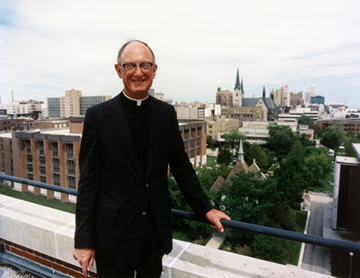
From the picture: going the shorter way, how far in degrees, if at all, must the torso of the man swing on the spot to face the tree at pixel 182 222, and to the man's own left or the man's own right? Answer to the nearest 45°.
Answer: approximately 135° to the man's own left

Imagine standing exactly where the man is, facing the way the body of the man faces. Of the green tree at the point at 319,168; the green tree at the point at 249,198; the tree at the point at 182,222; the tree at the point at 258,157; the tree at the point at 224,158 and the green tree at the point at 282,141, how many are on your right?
0

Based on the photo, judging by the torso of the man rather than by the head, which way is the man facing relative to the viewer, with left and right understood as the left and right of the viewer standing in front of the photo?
facing the viewer and to the right of the viewer

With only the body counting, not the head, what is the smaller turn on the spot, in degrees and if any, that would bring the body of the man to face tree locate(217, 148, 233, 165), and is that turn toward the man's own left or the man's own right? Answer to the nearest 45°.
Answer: approximately 135° to the man's own left

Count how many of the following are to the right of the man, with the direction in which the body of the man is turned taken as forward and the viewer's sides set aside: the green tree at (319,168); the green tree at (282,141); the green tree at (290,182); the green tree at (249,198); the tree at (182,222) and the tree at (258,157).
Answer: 0

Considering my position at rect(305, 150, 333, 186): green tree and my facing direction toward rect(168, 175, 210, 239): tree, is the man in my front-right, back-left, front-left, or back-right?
front-left

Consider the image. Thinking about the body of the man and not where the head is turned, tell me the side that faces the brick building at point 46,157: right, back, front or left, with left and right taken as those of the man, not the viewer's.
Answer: back

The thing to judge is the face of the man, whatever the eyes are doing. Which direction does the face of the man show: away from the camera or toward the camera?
toward the camera

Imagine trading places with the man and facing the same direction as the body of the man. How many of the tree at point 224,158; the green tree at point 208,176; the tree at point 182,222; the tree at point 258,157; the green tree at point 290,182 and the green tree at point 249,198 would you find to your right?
0

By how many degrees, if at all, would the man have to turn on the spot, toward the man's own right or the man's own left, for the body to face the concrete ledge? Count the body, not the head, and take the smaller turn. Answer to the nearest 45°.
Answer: approximately 180°

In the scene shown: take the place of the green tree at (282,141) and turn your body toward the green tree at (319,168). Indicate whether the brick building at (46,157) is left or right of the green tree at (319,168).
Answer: right

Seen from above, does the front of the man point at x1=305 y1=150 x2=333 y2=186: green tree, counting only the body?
no

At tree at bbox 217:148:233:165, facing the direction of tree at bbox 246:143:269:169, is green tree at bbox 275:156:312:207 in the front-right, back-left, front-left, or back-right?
front-right

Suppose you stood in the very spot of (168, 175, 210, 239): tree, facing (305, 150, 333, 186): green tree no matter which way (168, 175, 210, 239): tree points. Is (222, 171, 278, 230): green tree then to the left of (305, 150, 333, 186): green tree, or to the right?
right
